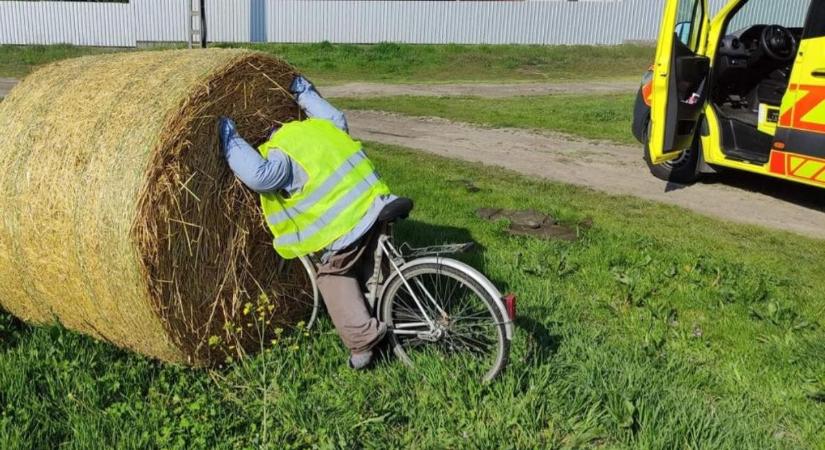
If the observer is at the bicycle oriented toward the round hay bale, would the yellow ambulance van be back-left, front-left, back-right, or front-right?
back-right

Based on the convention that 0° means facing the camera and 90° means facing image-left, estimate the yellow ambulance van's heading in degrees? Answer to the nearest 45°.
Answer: approximately 135°

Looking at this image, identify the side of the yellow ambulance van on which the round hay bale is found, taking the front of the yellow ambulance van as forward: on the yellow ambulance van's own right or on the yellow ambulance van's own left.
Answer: on the yellow ambulance van's own left

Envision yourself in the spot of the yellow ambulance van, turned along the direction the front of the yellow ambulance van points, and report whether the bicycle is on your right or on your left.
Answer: on your left

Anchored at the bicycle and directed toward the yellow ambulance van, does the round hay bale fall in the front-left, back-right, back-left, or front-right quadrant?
back-left

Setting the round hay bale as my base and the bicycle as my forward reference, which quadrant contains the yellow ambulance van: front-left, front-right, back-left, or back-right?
front-left

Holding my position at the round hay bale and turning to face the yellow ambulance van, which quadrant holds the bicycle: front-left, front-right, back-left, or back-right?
front-right
